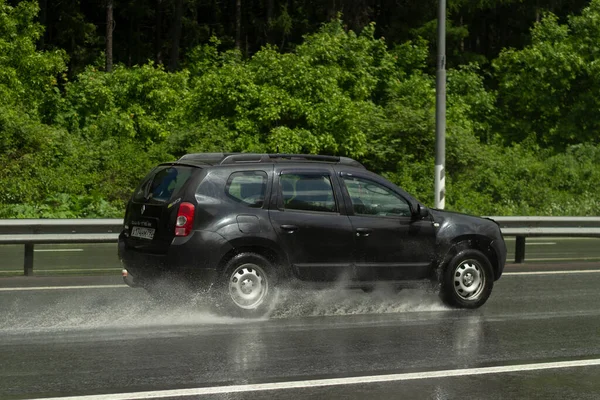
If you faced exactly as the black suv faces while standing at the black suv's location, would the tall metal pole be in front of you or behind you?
in front

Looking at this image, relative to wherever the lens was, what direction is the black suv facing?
facing away from the viewer and to the right of the viewer

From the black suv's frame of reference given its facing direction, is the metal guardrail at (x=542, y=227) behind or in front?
in front
